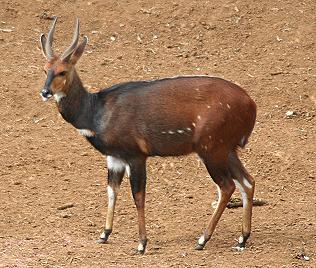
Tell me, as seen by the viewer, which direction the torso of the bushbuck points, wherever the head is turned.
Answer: to the viewer's left
